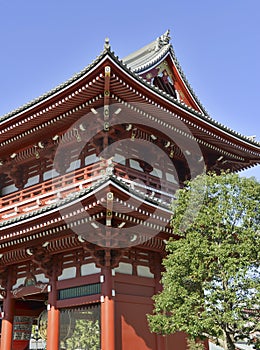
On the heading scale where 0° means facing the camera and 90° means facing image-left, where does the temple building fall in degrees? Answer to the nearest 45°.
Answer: approximately 45°
